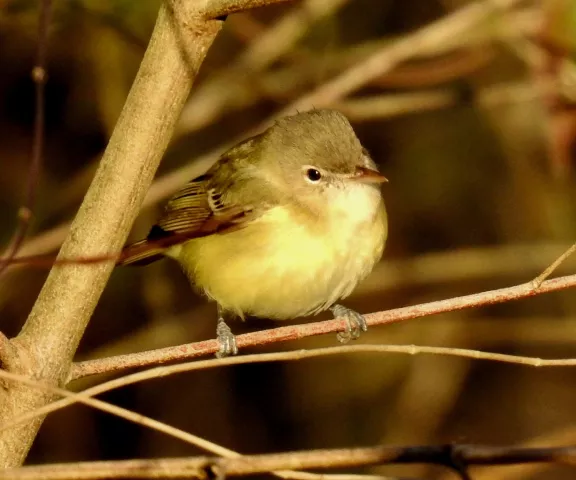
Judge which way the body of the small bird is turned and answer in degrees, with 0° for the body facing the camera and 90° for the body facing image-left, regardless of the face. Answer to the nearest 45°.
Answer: approximately 315°

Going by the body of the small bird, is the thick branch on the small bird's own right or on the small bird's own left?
on the small bird's own right
